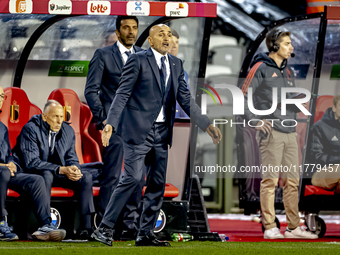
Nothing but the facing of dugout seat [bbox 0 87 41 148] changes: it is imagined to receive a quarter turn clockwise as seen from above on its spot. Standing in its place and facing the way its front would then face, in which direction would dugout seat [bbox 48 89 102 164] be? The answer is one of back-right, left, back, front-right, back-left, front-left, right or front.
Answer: back-left

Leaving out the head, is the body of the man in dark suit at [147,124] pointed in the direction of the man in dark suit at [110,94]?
no

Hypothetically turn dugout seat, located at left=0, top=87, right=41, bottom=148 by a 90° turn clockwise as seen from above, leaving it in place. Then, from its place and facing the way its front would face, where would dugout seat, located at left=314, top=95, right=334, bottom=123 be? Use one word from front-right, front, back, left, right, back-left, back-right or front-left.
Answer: back-left

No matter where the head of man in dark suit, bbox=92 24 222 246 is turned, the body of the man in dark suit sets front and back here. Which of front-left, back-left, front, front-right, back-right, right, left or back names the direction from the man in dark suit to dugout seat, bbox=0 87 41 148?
back

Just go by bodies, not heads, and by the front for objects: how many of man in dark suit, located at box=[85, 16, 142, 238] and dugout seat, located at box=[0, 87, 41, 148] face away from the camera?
0

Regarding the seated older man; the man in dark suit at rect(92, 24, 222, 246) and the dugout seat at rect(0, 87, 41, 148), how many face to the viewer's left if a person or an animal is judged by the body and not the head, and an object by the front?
0

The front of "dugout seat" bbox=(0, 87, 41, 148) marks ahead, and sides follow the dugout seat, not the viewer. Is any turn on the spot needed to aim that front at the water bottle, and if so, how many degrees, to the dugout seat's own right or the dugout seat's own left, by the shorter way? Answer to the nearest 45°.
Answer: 0° — it already faces it

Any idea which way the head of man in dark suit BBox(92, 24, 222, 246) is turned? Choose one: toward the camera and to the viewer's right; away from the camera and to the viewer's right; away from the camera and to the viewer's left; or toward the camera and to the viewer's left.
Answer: toward the camera and to the viewer's right

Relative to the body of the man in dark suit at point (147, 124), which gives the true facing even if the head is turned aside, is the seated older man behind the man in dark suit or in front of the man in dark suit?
behind

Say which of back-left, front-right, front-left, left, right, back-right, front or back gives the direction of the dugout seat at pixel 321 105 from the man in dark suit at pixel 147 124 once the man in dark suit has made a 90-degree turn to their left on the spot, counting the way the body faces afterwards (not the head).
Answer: front

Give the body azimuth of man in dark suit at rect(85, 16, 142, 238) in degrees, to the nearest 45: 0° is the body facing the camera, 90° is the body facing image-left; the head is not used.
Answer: approximately 315°

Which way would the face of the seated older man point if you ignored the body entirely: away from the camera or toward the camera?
toward the camera

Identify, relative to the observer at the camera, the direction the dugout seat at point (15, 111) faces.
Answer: facing the viewer and to the right of the viewer

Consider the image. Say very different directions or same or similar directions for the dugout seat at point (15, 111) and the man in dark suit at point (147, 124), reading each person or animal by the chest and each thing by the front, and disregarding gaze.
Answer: same or similar directions

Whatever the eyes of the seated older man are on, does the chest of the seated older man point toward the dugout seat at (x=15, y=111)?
no
